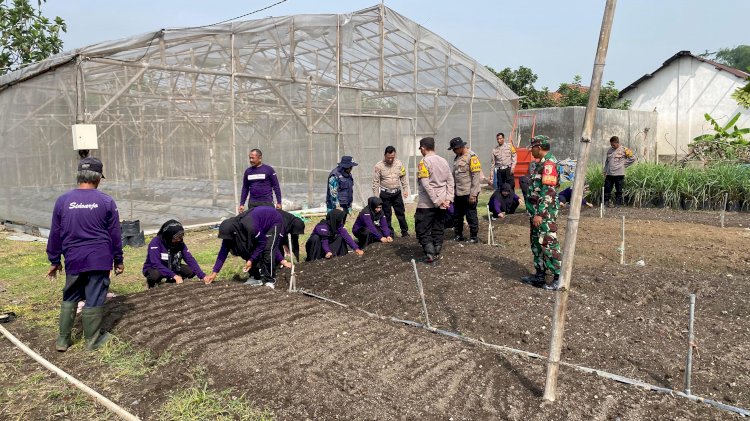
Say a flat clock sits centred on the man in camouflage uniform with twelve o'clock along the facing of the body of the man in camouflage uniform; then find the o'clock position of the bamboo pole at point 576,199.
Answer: The bamboo pole is roughly at 9 o'clock from the man in camouflage uniform.

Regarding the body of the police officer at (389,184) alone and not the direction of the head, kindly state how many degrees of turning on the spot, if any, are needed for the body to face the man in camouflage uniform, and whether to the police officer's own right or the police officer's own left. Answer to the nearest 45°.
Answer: approximately 45° to the police officer's own left

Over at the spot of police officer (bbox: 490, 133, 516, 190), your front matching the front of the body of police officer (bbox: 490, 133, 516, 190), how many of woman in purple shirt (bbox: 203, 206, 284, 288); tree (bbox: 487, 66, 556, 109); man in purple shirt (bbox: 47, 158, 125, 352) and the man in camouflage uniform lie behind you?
1

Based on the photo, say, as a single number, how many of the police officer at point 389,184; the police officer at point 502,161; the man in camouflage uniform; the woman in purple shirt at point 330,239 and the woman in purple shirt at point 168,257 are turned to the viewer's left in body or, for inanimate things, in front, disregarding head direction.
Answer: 1

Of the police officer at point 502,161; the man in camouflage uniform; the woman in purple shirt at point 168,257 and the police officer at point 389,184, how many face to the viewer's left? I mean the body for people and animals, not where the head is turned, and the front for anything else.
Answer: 1

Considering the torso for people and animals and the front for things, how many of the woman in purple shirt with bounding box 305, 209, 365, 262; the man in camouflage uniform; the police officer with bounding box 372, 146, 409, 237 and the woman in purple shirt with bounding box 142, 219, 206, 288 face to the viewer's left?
1

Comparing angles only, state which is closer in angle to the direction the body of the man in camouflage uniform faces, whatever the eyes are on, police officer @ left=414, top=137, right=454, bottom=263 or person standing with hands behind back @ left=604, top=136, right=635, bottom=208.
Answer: the police officer

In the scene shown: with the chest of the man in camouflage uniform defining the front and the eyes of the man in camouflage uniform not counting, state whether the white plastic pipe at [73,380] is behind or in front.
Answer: in front

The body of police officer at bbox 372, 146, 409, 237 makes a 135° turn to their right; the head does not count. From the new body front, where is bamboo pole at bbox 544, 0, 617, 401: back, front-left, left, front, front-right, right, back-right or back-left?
back-left

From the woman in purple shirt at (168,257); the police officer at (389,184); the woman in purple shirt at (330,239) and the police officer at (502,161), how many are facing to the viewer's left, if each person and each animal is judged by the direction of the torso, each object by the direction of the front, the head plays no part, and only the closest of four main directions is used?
0

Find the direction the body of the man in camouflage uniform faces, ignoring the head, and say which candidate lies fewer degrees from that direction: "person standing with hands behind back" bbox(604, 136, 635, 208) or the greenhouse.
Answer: the greenhouse

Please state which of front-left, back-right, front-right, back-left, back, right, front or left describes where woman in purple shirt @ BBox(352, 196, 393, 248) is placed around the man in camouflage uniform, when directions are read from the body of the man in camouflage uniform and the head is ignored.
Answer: front-right

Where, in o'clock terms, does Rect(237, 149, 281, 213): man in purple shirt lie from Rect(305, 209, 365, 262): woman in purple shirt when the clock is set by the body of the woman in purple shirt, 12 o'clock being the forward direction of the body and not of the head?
The man in purple shirt is roughly at 6 o'clock from the woman in purple shirt.

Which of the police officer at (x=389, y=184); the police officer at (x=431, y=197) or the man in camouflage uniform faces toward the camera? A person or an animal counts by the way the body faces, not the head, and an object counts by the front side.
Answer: the police officer at (x=389, y=184)

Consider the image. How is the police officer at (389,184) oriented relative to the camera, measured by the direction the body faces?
toward the camera

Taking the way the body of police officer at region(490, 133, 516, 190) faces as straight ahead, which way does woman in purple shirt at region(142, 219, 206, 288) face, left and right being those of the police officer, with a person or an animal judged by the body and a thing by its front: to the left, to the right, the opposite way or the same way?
to the left

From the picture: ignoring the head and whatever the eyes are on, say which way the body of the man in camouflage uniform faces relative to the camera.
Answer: to the viewer's left

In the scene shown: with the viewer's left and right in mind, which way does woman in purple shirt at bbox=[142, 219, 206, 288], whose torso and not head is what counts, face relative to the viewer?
facing the viewer and to the right of the viewer

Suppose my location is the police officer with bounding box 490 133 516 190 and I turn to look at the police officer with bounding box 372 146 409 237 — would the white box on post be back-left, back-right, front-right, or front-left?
front-right
